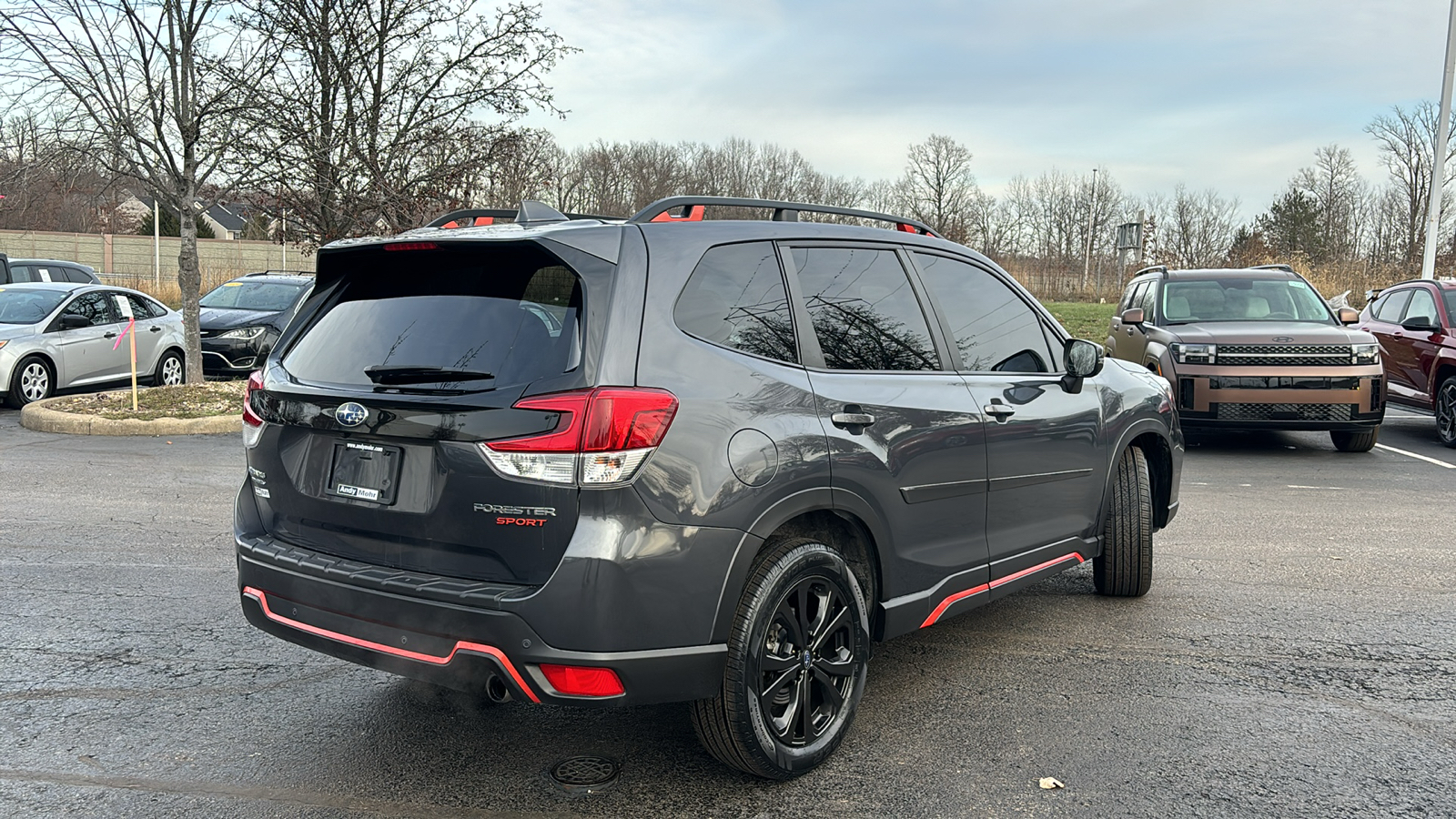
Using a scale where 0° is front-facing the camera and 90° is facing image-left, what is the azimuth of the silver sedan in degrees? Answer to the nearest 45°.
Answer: approximately 45°

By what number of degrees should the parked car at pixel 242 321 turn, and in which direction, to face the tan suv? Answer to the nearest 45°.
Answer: approximately 90° to its left

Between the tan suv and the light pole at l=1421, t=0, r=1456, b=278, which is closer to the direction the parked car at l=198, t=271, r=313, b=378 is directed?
the tan suv

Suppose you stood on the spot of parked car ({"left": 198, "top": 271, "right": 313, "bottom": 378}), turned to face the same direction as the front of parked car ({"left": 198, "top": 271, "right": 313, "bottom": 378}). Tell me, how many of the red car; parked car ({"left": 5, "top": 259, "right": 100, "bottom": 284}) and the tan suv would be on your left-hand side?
2

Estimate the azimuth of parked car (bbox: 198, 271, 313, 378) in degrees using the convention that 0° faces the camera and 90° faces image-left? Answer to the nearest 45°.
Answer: approximately 45°

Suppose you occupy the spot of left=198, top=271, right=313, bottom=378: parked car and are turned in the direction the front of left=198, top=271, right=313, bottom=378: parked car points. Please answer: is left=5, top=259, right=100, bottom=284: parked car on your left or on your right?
on your right

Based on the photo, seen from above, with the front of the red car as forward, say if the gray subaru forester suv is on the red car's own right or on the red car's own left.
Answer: on the red car's own right

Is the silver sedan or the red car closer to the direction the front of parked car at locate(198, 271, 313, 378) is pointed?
the silver sedan

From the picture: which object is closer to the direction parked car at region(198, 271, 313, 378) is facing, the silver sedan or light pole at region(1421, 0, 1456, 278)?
the silver sedan

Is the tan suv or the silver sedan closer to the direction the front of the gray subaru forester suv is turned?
the tan suv

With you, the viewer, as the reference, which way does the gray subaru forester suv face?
facing away from the viewer and to the right of the viewer

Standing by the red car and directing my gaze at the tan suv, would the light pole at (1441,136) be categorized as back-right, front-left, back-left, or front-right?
back-right
